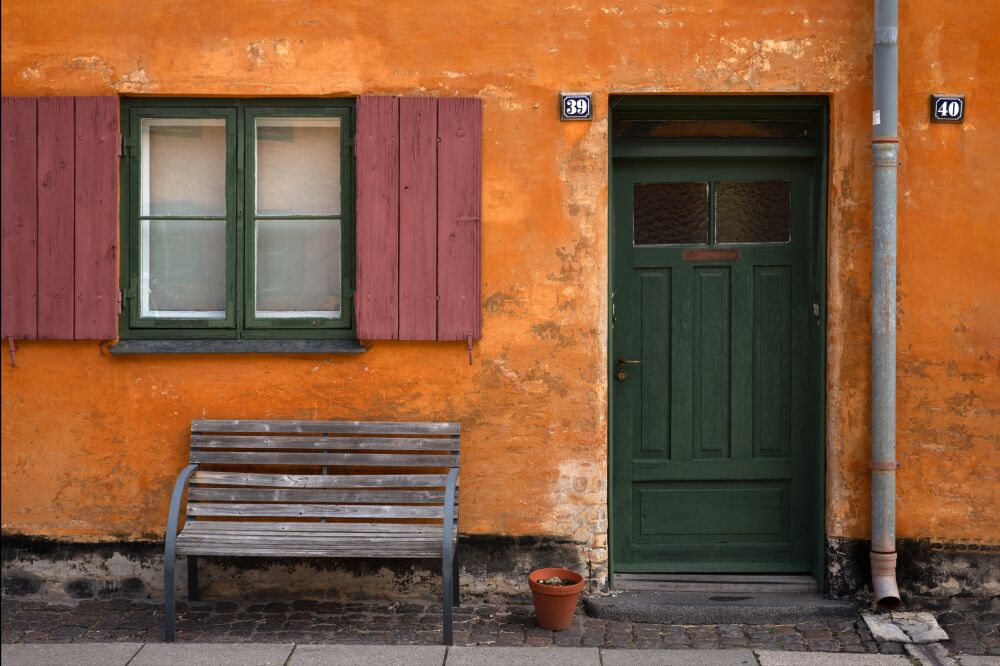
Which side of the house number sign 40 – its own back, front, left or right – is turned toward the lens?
front

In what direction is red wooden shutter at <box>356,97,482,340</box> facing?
toward the camera

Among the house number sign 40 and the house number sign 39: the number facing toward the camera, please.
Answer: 2

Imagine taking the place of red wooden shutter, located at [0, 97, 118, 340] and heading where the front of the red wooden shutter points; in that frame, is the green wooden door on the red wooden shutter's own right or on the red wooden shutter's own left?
on the red wooden shutter's own left

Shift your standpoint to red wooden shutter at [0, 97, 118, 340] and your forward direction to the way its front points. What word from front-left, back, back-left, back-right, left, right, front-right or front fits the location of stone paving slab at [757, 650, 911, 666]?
front-left

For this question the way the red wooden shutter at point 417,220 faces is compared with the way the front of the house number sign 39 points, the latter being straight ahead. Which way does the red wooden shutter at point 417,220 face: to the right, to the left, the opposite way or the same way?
the same way

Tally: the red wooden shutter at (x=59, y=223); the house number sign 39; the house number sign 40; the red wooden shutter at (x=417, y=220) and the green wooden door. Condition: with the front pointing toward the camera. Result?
5

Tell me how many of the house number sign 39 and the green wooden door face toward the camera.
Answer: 2

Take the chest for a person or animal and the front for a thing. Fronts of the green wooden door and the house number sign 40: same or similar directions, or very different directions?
same or similar directions

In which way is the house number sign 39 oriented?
toward the camera

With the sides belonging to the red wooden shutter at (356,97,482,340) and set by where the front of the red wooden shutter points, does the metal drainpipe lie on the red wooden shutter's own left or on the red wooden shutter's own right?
on the red wooden shutter's own left
